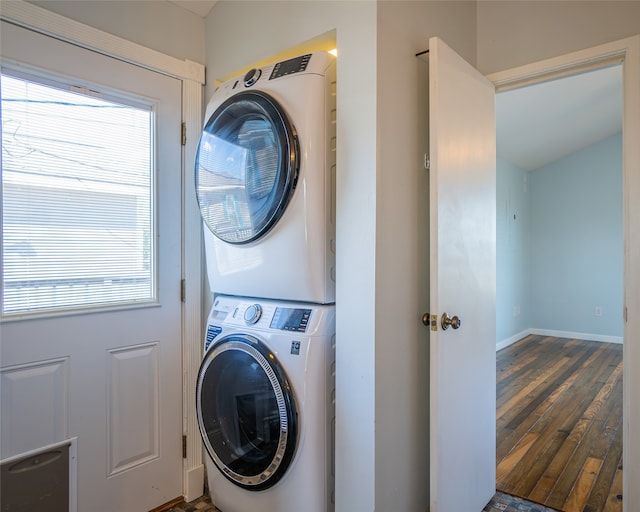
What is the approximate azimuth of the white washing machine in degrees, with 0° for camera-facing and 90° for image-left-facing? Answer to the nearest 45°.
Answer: approximately 45°

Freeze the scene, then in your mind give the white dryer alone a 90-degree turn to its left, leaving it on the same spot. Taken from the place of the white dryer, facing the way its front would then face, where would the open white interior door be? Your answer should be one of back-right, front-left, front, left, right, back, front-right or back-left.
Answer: front-left

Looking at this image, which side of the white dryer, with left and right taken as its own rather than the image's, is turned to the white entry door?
right

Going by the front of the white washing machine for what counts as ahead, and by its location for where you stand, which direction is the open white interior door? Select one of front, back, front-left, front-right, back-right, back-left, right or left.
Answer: back-left

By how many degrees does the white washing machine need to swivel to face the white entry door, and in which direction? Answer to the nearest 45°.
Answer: approximately 45° to its right

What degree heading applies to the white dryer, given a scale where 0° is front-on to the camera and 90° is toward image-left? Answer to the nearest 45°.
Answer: approximately 45°
